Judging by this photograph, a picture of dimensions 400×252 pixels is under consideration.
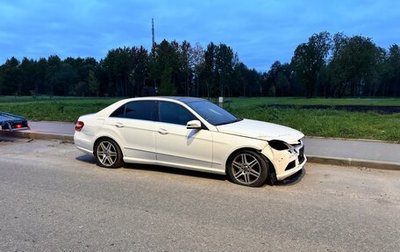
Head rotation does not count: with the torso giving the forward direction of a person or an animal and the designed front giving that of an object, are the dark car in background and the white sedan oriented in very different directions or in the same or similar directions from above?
very different directions

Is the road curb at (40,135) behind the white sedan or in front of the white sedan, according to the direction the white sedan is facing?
behind

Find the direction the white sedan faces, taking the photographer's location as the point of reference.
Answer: facing the viewer and to the right of the viewer

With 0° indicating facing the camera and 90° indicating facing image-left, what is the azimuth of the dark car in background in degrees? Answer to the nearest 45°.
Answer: approximately 135°

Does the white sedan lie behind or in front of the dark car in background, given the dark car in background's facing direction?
behind

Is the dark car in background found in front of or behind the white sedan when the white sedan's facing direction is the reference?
behind

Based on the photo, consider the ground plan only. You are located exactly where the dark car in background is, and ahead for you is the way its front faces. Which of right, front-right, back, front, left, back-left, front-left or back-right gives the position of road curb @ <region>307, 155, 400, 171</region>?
back
